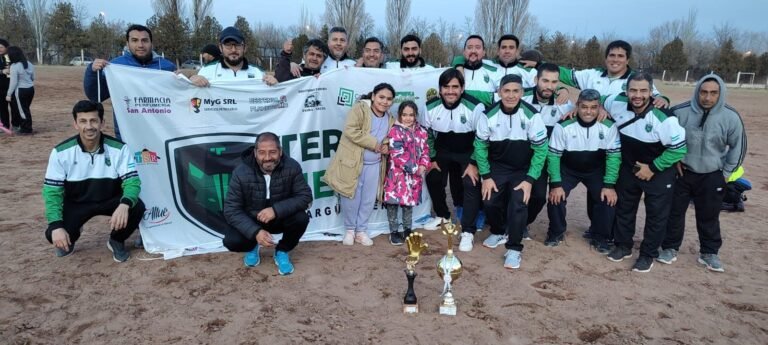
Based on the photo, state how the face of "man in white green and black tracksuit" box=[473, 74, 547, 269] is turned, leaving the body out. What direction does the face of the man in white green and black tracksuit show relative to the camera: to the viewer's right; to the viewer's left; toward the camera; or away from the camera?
toward the camera

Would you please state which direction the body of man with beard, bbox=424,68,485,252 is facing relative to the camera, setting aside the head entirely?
toward the camera

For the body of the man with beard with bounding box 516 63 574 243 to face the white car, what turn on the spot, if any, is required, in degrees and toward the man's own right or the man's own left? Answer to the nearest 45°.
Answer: approximately 135° to the man's own right

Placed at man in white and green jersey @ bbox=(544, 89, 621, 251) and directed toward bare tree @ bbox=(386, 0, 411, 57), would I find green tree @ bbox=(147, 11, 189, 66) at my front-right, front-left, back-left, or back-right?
front-left

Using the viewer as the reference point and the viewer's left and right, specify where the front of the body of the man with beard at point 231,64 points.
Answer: facing the viewer

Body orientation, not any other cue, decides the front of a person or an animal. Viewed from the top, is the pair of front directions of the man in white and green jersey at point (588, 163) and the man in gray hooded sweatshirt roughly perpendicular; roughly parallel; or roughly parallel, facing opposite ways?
roughly parallel

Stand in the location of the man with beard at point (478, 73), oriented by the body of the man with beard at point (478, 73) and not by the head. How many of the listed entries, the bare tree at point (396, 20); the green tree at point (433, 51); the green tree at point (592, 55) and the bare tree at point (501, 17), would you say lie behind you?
4

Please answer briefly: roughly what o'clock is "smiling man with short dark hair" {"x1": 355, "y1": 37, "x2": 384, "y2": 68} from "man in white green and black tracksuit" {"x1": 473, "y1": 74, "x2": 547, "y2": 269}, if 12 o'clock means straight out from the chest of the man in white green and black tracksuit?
The smiling man with short dark hair is roughly at 4 o'clock from the man in white green and black tracksuit.

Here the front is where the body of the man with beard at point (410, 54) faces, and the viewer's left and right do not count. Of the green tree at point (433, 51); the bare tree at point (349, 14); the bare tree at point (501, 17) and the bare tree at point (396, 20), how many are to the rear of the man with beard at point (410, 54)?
4

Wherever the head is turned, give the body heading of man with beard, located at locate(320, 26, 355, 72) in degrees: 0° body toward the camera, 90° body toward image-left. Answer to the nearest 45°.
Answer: approximately 0°

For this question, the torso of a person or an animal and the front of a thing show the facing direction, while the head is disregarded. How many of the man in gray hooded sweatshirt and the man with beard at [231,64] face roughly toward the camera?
2

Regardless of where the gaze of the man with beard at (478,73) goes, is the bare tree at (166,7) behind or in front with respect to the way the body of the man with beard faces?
behind

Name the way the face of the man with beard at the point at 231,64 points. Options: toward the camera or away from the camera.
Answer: toward the camera

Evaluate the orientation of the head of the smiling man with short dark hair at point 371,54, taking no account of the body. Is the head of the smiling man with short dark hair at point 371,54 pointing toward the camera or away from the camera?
toward the camera

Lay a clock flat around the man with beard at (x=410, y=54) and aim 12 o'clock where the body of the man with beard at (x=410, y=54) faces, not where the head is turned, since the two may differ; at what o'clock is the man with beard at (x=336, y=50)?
the man with beard at (x=336, y=50) is roughly at 3 o'clock from the man with beard at (x=410, y=54).

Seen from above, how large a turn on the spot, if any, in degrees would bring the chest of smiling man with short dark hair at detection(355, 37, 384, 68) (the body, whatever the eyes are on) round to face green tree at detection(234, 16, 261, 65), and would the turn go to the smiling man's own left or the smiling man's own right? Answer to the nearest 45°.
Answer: approximately 180°
